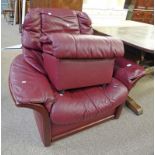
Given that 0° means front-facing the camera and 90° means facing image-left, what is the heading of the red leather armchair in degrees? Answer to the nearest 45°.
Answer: approximately 315°
